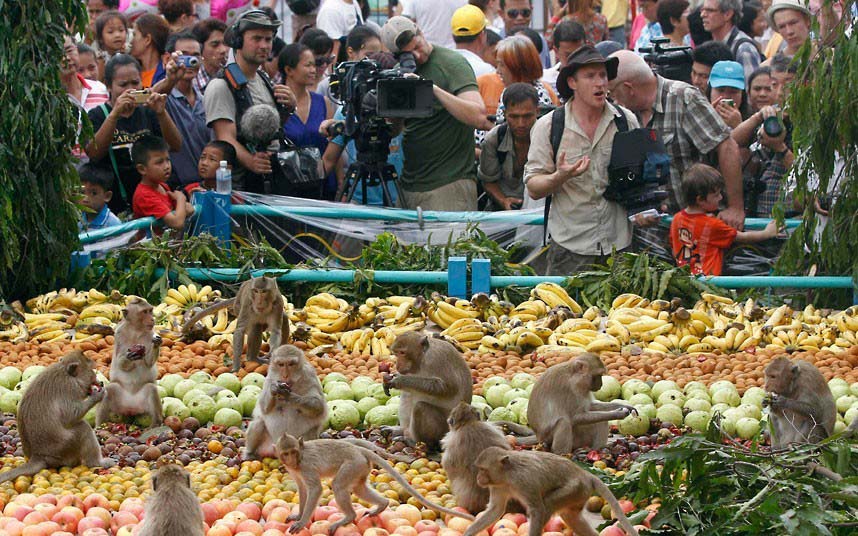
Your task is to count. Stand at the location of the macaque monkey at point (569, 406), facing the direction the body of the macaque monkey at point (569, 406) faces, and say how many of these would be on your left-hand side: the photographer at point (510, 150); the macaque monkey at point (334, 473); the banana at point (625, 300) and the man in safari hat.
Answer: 3

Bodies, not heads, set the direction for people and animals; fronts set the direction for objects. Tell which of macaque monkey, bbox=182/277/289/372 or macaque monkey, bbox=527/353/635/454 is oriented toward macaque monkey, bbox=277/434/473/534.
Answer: macaque monkey, bbox=182/277/289/372

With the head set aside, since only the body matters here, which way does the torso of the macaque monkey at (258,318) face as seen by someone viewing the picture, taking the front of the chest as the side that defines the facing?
toward the camera

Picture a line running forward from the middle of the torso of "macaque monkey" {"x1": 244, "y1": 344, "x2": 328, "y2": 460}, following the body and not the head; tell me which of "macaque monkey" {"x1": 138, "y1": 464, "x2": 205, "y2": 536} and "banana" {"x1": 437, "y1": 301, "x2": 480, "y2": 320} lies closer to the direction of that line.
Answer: the macaque monkey

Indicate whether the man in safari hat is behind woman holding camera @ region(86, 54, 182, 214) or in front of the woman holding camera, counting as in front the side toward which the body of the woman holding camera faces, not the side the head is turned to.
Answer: in front

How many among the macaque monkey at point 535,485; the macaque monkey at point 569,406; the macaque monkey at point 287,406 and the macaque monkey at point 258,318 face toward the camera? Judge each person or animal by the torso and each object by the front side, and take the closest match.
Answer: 2

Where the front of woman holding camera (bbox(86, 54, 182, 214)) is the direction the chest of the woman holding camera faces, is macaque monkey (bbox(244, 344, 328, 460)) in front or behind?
in front

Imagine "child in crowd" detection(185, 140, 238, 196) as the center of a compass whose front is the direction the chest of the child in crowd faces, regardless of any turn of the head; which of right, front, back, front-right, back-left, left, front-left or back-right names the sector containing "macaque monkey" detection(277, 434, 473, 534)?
front-left

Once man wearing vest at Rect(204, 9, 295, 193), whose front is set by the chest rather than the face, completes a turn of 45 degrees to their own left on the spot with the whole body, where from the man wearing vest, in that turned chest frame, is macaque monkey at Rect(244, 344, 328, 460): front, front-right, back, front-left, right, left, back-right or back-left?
right

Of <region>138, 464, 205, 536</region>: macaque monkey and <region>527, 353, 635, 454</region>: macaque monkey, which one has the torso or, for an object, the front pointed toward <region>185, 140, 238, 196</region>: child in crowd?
<region>138, 464, 205, 536</region>: macaque monkey

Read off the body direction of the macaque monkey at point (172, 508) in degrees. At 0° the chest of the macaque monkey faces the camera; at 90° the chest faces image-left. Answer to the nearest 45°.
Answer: approximately 180°

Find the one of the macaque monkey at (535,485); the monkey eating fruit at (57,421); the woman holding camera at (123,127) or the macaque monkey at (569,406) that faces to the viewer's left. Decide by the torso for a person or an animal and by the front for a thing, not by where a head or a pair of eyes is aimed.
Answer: the macaque monkey at (535,485)

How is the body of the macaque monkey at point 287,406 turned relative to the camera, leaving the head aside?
toward the camera
